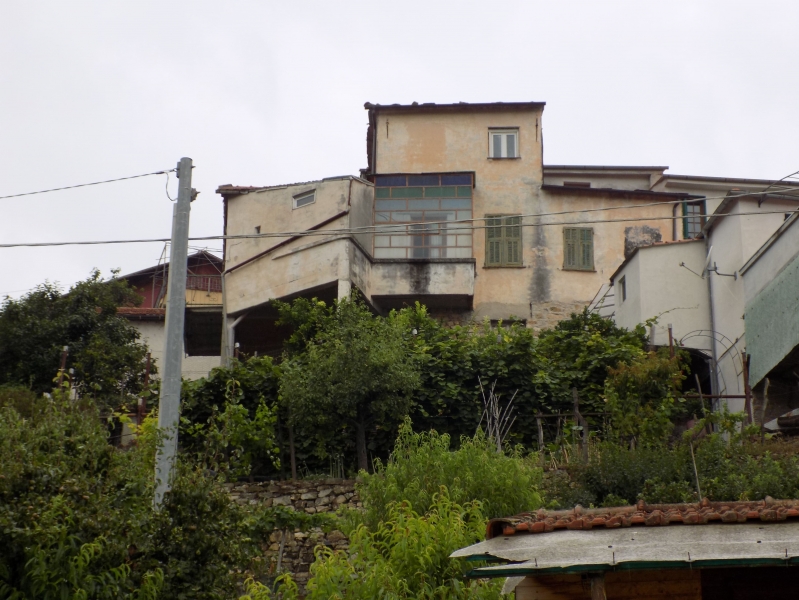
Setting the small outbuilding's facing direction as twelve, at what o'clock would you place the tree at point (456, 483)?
The tree is roughly at 5 o'clock from the small outbuilding.

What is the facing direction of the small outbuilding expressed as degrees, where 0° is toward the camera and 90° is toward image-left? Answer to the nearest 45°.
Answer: approximately 0°

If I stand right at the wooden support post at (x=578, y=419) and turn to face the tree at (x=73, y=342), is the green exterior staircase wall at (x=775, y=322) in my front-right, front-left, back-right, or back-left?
back-right

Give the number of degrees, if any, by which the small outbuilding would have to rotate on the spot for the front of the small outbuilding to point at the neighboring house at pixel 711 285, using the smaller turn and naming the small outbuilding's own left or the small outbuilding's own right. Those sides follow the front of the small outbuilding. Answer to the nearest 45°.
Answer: approximately 180°

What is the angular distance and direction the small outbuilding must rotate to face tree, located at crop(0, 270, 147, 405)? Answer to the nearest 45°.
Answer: approximately 135° to its right

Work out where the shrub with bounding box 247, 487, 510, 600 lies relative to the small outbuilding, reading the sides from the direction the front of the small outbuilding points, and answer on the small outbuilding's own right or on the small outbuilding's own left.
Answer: on the small outbuilding's own right

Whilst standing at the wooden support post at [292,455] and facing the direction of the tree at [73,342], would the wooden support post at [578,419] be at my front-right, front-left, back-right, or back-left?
back-right

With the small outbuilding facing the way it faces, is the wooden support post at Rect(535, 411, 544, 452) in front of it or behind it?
behind

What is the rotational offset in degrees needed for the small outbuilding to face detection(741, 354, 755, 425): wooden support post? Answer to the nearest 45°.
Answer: approximately 180°

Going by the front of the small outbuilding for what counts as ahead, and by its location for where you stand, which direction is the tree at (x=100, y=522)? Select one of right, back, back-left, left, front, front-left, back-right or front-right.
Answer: right
